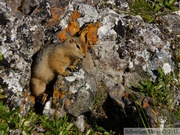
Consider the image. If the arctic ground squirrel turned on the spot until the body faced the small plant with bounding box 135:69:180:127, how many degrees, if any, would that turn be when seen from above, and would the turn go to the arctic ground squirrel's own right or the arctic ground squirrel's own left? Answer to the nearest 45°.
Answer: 0° — it already faces it

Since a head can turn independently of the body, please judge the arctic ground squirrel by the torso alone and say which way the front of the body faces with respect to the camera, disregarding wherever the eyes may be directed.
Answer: to the viewer's right
